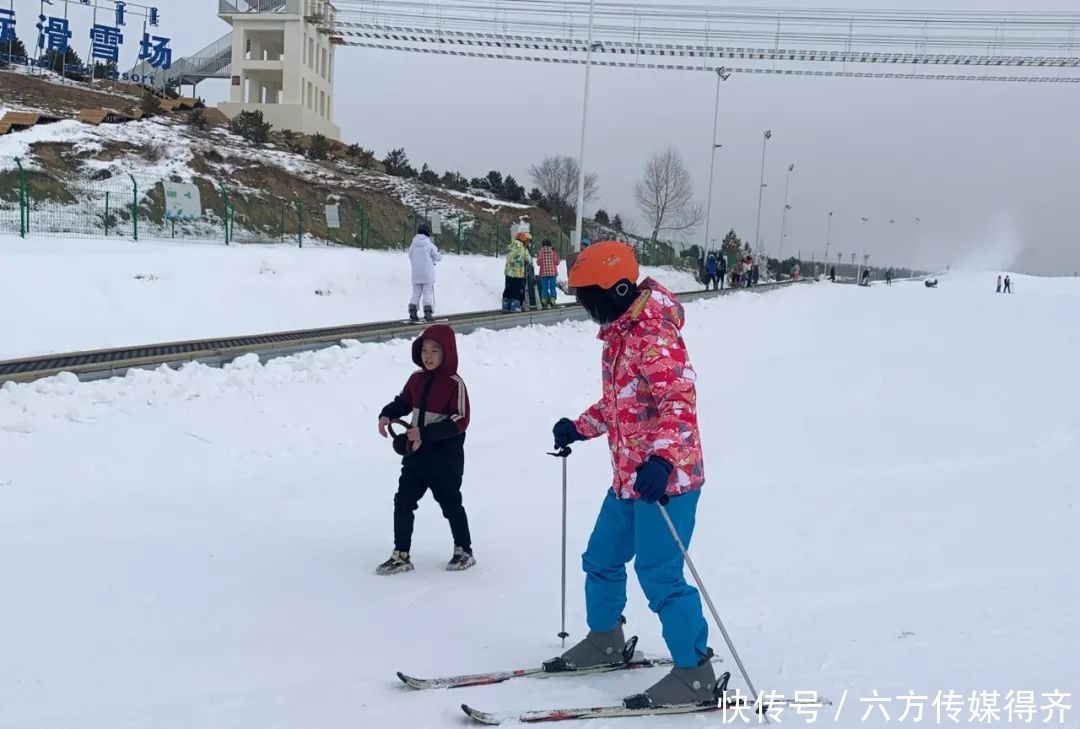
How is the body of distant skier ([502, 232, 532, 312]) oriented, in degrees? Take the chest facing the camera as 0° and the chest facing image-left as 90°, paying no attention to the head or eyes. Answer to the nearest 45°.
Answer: approximately 225°

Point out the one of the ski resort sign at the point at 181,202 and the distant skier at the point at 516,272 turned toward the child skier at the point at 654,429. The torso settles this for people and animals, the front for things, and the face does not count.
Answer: the ski resort sign

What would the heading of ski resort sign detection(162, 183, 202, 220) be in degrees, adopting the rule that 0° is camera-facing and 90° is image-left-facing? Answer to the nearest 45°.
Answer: approximately 0°

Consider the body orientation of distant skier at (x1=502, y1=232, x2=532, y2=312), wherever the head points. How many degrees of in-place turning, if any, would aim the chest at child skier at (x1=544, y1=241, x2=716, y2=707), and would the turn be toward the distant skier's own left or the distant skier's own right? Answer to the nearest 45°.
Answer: approximately 135° to the distant skier's own right

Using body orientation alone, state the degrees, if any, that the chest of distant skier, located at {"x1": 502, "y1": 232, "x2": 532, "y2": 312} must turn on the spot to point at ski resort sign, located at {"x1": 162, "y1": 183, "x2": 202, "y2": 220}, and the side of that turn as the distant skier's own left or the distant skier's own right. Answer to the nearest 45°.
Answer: approximately 90° to the distant skier's own left

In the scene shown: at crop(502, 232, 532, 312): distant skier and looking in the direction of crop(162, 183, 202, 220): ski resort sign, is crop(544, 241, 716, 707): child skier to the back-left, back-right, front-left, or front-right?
back-left
